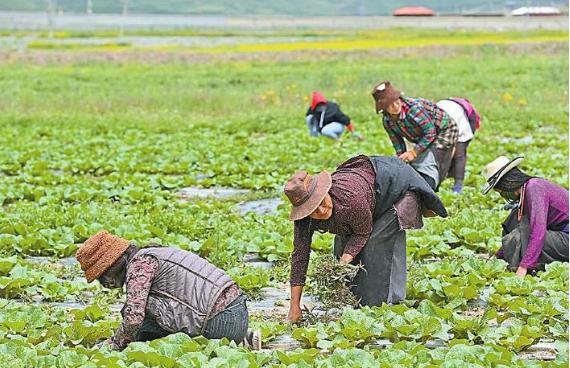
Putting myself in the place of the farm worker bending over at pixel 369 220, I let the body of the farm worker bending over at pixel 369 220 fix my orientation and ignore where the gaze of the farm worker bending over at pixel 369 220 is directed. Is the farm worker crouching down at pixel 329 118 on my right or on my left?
on my right

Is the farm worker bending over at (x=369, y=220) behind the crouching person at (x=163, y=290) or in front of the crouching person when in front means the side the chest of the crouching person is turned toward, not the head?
behind

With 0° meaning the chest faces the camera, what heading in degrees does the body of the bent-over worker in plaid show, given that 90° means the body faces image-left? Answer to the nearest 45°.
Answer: approximately 45°

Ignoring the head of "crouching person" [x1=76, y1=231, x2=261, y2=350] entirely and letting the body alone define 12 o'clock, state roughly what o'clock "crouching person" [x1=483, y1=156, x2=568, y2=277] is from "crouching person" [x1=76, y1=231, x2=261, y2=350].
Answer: "crouching person" [x1=483, y1=156, x2=568, y2=277] is roughly at 5 o'clock from "crouching person" [x1=76, y1=231, x2=261, y2=350].

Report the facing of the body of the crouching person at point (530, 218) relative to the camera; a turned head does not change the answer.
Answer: to the viewer's left

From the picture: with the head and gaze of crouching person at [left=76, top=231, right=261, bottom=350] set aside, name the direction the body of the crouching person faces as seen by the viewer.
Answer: to the viewer's left

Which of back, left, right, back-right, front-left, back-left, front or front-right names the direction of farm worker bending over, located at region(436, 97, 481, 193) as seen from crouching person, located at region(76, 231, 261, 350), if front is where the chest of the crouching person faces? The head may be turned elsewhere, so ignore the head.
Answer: back-right

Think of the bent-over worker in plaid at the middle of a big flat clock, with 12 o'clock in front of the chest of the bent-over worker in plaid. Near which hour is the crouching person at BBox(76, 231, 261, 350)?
The crouching person is roughly at 11 o'clock from the bent-over worker in plaid.
